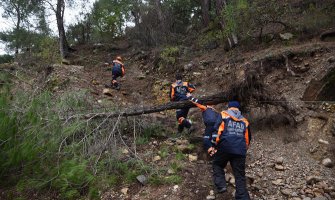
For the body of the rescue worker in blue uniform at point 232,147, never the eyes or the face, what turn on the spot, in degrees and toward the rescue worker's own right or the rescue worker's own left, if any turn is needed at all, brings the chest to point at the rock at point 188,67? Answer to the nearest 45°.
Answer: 0° — they already face it

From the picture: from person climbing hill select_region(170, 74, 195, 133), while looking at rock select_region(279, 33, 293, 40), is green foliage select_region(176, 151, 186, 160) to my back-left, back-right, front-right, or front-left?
back-right

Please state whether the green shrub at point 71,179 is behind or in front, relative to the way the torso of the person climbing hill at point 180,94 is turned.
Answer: behind

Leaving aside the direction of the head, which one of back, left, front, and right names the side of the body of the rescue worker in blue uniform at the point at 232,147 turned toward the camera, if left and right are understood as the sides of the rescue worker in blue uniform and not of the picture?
back

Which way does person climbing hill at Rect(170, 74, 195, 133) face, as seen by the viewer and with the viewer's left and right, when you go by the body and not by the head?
facing away from the viewer

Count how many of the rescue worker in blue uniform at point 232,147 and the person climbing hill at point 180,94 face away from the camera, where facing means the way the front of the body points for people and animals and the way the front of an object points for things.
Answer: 2

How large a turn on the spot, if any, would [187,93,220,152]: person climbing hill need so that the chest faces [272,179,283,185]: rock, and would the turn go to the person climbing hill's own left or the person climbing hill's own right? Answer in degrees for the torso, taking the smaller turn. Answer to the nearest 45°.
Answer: approximately 180°

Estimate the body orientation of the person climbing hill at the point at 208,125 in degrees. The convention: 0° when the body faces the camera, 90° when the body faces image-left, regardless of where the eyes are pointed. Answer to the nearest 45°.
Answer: approximately 135°
